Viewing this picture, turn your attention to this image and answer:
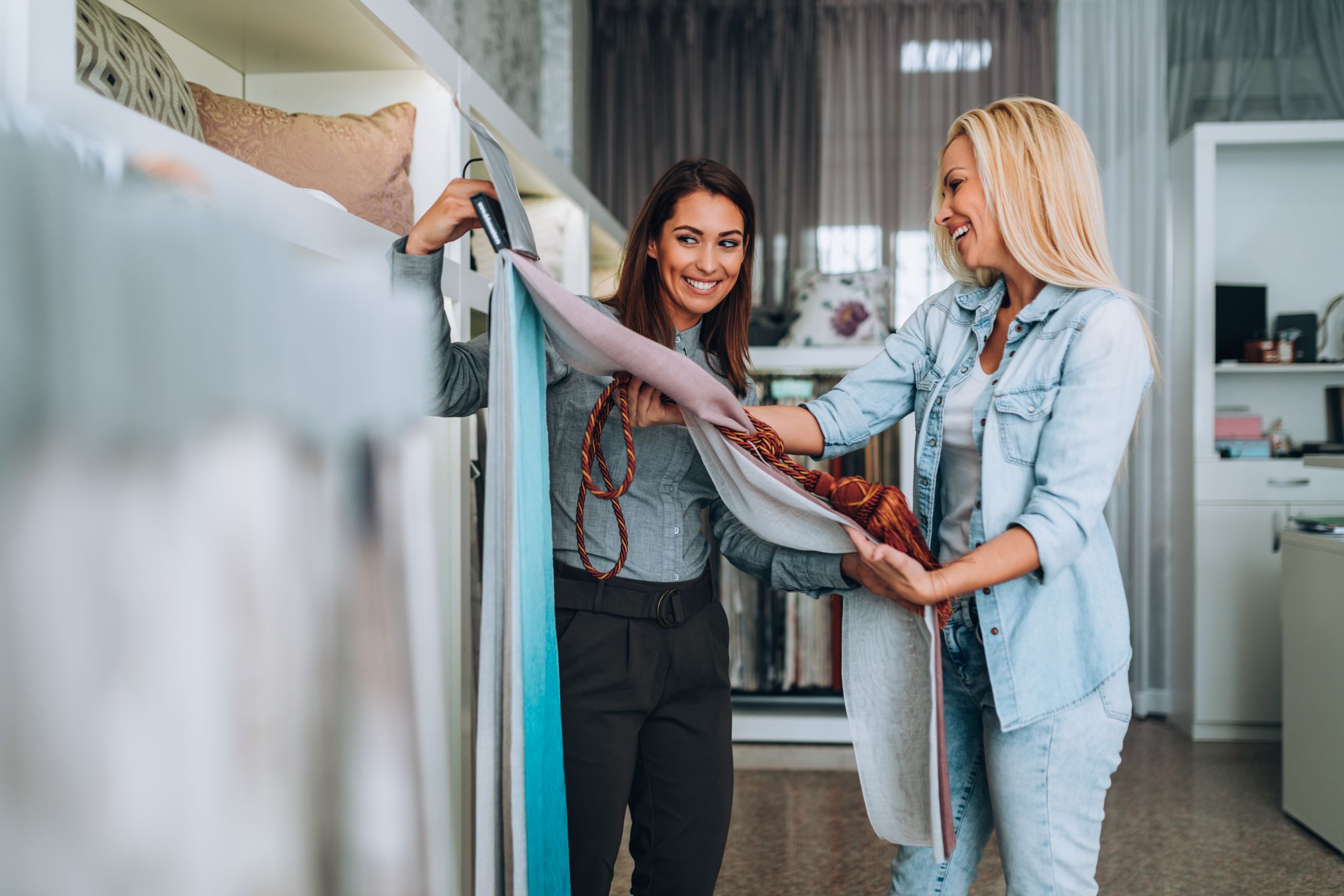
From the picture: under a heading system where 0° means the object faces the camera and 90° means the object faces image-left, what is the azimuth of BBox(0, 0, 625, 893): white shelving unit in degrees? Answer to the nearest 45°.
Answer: approximately 315°

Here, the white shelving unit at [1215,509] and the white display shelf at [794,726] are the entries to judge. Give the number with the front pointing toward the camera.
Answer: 2

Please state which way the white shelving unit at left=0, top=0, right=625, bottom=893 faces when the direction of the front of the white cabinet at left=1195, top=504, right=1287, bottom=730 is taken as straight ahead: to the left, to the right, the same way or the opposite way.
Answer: to the left

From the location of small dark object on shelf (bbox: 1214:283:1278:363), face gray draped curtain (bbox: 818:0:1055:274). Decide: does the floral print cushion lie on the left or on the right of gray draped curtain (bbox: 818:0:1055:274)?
left

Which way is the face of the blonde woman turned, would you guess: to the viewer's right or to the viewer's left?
to the viewer's left

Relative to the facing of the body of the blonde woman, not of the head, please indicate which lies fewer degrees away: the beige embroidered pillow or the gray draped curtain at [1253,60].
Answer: the beige embroidered pillow

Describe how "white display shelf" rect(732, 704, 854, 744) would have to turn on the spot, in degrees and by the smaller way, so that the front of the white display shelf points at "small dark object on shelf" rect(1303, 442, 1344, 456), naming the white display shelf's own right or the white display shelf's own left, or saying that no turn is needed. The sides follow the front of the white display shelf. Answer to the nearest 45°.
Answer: approximately 90° to the white display shelf's own left

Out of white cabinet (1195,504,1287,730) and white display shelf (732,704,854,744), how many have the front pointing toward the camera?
2

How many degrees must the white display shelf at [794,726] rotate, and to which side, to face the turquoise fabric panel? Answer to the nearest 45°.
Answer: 0° — it already faces it

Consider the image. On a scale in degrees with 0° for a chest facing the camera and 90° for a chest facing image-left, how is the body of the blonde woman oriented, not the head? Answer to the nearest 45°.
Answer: approximately 45°
